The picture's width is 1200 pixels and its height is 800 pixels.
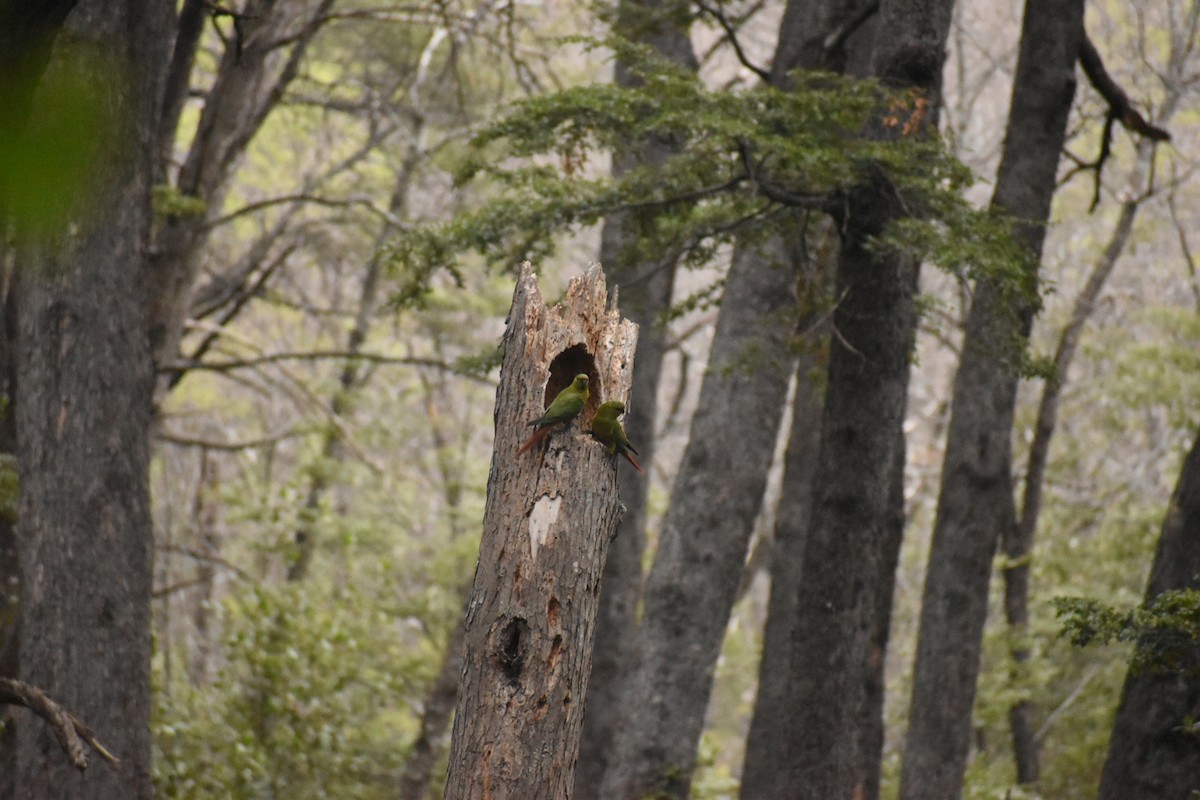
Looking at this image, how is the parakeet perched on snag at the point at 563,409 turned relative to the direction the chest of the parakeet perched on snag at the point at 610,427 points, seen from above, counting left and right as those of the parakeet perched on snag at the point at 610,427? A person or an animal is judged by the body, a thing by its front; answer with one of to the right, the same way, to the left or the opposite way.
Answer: the opposite way

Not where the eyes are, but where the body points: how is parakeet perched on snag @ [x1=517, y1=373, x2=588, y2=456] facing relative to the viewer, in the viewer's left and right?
facing to the right of the viewer

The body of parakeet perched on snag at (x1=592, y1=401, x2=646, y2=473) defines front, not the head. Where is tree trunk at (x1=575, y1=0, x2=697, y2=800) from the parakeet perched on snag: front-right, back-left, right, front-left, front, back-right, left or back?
right

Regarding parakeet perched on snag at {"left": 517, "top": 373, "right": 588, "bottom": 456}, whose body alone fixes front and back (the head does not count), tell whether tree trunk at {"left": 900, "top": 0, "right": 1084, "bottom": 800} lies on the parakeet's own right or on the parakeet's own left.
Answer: on the parakeet's own left

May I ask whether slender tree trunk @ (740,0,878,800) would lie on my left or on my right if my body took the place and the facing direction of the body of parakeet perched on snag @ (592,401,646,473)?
on my right

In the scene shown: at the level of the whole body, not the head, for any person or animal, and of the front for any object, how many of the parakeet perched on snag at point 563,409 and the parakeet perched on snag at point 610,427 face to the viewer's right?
1

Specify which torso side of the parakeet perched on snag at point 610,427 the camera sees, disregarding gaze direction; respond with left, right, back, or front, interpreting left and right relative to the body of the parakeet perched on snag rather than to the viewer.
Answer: left

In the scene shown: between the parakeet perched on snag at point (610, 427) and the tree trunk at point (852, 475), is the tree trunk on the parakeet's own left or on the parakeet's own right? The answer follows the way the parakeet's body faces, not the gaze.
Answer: on the parakeet's own right

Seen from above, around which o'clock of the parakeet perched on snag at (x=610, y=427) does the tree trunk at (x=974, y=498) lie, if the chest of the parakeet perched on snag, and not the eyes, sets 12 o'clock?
The tree trunk is roughly at 4 o'clock from the parakeet perched on snag.

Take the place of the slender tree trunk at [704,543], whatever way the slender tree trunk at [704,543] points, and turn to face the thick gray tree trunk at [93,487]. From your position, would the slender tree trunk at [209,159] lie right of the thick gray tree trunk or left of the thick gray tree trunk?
right
